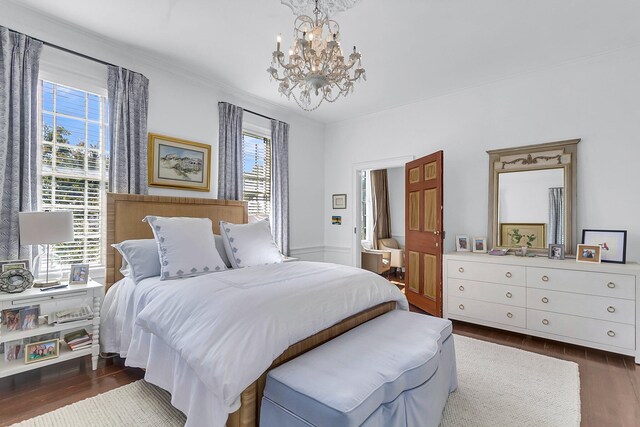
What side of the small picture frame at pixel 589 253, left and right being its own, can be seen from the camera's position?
front

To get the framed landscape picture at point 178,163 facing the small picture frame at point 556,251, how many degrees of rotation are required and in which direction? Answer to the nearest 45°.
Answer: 0° — it already faces it

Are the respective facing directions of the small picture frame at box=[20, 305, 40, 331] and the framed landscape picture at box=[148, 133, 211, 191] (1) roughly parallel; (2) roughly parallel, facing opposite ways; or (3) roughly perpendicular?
roughly parallel

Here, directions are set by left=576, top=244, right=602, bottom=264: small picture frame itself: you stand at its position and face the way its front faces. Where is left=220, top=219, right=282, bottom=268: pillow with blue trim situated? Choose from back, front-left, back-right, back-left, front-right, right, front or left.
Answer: front-right

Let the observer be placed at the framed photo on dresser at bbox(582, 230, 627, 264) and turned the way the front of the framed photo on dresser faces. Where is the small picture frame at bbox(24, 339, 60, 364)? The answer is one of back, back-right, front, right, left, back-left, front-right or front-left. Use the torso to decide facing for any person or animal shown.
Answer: front

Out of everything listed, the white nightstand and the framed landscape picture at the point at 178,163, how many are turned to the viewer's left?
0

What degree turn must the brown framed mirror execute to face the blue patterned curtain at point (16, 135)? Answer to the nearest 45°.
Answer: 0° — it already faces it

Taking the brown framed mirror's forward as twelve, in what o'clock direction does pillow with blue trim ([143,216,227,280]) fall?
The pillow with blue trim is roughly at 12 o'clock from the brown framed mirror.

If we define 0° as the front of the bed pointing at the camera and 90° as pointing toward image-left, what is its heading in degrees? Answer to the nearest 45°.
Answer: approximately 315°

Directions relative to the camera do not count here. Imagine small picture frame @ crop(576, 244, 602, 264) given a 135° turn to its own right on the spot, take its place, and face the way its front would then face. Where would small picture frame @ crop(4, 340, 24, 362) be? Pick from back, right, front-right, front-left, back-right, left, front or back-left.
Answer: left

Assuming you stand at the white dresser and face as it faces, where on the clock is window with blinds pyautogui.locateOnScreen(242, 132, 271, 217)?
The window with blinds is roughly at 1 o'clock from the white dresser.

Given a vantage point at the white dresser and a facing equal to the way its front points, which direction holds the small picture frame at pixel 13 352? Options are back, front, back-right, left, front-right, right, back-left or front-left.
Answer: front
